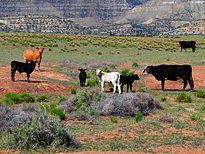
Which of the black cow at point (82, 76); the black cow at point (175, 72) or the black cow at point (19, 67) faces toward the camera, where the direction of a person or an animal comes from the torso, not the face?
the black cow at point (82, 76)

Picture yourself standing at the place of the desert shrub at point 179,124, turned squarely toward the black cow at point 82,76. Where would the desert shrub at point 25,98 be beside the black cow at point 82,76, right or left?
left

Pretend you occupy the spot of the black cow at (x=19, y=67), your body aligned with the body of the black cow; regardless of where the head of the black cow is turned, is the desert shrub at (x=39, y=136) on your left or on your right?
on your right

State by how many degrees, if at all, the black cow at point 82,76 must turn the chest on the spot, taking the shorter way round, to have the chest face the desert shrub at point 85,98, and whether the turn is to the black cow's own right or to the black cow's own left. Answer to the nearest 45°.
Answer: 0° — it already faces it

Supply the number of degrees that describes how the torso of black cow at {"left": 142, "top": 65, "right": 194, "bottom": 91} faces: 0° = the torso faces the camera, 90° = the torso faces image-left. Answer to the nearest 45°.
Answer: approximately 90°

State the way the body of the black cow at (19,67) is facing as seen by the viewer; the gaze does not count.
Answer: to the viewer's right

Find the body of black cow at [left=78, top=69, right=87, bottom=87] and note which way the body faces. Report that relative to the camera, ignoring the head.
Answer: toward the camera

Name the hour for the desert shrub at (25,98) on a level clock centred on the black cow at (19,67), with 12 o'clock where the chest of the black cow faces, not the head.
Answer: The desert shrub is roughly at 3 o'clock from the black cow.

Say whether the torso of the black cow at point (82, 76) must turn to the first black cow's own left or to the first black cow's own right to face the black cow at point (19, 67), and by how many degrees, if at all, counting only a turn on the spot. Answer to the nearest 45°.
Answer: approximately 90° to the first black cow's own right

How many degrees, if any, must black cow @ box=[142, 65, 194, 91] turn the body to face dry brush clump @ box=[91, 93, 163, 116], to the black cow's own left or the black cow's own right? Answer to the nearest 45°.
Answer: approximately 90° to the black cow's own left

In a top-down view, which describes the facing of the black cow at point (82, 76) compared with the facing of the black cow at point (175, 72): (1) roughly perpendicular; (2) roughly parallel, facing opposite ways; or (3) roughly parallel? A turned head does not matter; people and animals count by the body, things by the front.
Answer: roughly perpendicular
